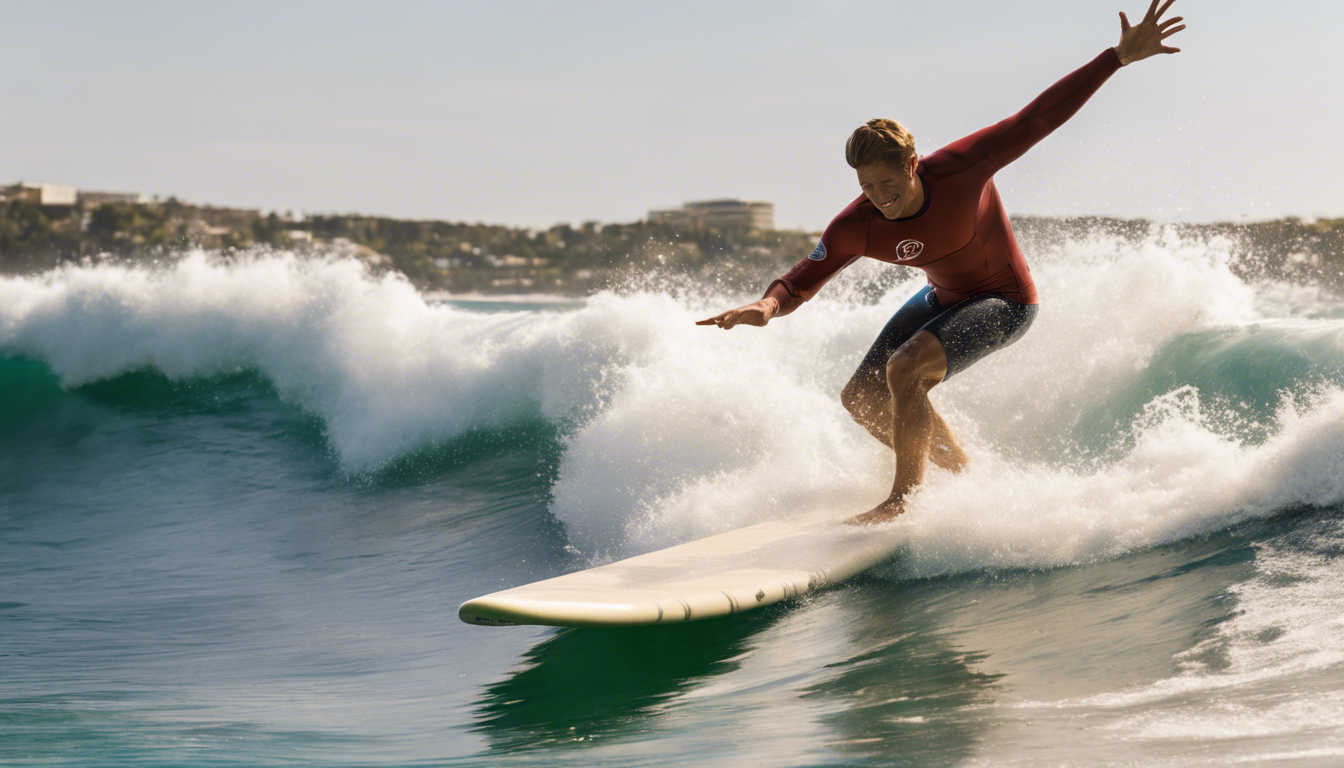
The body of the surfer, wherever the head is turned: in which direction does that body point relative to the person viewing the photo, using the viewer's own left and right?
facing the viewer and to the left of the viewer

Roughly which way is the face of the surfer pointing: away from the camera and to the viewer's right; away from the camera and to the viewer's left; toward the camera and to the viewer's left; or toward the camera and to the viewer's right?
toward the camera and to the viewer's left

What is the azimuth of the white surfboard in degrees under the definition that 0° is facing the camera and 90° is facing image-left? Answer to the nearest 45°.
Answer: approximately 45°
